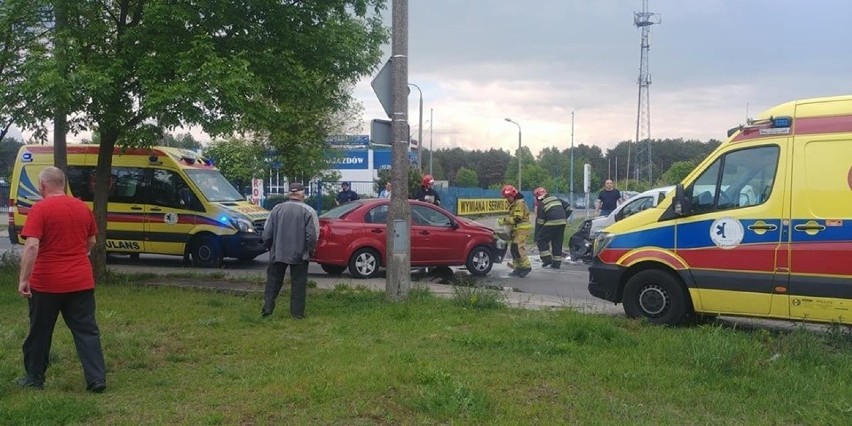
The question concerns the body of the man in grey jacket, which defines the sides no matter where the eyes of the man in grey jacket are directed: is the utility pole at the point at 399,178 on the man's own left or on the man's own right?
on the man's own right

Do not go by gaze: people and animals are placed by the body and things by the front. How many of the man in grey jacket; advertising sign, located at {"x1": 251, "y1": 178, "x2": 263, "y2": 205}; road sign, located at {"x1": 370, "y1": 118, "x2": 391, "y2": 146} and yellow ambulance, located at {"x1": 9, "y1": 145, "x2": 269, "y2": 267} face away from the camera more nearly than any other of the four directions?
2

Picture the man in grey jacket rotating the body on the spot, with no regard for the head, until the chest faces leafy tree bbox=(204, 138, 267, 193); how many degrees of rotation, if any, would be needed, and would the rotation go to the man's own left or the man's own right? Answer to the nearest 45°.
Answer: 0° — they already face it

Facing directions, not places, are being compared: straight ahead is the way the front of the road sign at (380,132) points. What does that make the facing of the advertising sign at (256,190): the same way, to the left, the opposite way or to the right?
the opposite way

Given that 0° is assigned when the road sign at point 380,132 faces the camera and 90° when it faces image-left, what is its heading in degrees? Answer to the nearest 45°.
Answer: approximately 180°

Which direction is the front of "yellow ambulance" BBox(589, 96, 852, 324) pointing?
to the viewer's left

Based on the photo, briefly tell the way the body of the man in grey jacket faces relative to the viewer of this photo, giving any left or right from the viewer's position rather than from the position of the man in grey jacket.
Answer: facing away from the viewer
